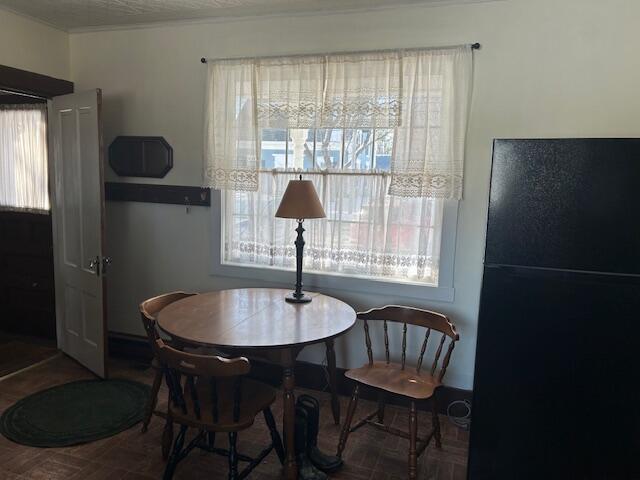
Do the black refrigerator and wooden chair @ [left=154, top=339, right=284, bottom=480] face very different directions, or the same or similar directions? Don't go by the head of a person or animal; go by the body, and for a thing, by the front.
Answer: very different directions

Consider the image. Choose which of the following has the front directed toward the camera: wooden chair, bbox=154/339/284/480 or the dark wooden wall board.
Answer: the dark wooden wall board

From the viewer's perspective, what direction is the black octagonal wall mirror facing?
toward the camera

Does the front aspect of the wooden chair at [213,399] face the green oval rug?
no

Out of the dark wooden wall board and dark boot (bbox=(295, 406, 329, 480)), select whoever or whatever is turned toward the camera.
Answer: the dark wooden wall board

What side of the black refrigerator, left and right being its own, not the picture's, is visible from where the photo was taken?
front

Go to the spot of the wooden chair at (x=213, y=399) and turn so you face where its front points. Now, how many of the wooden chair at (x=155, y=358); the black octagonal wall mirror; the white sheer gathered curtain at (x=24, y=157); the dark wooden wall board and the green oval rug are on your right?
0

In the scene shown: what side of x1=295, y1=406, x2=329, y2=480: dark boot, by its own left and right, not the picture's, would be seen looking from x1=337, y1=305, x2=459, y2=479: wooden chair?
front

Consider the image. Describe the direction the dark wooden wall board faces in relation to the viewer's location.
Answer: facing the viewer

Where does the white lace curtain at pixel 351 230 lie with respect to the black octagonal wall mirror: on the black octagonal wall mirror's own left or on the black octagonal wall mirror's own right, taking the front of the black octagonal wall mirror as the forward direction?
on the black octagonal wall mirror's own left

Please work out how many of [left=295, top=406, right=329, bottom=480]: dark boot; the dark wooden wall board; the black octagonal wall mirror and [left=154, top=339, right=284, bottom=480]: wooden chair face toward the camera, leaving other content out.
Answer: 2

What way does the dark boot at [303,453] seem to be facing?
to the viewer's right

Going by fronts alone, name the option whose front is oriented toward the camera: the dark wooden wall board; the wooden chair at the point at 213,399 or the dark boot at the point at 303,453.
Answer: the dark wooden wall board

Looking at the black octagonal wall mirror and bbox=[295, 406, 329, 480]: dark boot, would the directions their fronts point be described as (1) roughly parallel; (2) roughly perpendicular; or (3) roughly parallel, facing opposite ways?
roughly perpendicular

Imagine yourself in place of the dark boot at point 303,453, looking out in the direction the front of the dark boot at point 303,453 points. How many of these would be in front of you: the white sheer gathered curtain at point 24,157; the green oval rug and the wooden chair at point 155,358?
0

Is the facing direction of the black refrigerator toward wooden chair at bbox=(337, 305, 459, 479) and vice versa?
no

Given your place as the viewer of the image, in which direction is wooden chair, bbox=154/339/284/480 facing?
facing away from the viewer and to the right of the viewer
